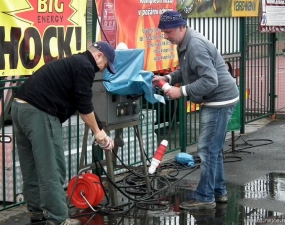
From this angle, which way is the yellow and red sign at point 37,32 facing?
toward the camera

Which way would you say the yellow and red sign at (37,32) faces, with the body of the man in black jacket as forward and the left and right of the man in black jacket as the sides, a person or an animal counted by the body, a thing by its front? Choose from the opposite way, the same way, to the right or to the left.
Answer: to the right

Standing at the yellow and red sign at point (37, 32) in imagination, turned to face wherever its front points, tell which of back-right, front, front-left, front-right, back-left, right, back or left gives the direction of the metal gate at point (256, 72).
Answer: back-left

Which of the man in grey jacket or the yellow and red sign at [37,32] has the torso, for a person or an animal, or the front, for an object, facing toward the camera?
the yellow and red sign

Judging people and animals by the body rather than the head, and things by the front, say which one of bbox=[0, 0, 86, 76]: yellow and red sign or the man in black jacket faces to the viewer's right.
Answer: the man in black jacket

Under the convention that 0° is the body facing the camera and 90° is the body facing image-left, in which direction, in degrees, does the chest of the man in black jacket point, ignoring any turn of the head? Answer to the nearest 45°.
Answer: approximately 270°

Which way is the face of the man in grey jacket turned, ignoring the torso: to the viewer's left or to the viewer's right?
to the viewer's left

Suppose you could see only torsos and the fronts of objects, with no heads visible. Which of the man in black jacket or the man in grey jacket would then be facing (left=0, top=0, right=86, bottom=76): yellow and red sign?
the man in grey jacket

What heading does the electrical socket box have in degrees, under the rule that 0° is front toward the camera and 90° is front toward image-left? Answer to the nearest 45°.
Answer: approximately 315°

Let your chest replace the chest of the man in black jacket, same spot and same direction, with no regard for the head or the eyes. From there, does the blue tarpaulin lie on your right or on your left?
on your left

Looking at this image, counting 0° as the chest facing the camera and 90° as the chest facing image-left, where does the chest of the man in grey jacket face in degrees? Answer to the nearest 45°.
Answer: approximately 90°

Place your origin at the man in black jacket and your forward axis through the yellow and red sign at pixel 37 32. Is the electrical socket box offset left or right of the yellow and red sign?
right

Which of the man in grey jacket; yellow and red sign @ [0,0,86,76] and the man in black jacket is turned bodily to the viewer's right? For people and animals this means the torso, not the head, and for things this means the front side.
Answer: the man in black jacket

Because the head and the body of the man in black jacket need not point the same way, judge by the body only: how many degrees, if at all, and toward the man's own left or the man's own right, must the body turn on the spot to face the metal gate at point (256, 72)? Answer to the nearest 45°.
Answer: approximately 45° to the man's own left
